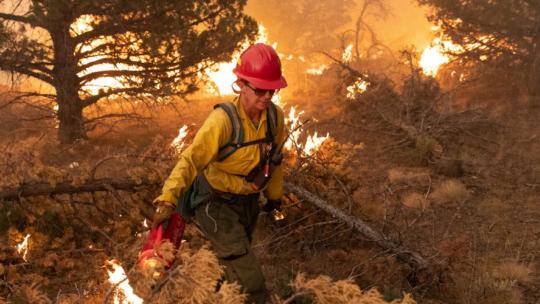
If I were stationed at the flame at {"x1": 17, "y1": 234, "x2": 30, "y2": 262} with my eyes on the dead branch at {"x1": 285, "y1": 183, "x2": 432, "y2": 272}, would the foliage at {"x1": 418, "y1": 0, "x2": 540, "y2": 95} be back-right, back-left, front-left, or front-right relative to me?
front-left

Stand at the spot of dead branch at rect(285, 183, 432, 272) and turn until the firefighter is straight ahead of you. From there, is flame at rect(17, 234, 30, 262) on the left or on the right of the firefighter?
right

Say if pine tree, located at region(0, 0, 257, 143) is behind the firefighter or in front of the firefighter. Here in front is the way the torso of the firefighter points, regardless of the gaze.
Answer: behind

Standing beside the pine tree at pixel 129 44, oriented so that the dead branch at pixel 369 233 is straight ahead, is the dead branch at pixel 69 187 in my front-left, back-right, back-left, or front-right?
front-right

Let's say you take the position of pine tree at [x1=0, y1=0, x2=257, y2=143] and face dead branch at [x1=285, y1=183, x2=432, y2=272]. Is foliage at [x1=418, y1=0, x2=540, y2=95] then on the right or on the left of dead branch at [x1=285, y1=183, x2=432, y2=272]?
left

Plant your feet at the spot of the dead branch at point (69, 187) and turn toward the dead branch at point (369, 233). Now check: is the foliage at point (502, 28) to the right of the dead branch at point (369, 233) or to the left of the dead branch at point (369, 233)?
left

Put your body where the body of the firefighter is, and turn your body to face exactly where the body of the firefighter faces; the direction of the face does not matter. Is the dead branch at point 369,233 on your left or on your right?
on your left

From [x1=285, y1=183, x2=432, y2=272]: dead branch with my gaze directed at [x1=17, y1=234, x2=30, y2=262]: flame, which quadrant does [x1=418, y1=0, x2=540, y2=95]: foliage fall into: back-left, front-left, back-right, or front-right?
back-right

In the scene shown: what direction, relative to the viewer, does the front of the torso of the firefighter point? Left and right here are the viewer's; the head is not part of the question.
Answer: facing the viewer and to the right of the viewer
